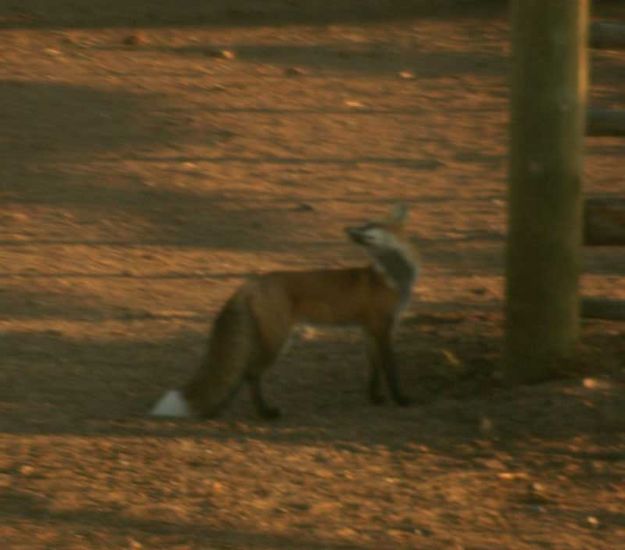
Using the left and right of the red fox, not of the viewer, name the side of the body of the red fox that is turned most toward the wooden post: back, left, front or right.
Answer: front

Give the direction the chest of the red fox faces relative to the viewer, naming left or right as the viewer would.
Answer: facing to the right of the viewer
